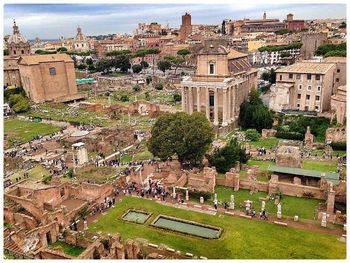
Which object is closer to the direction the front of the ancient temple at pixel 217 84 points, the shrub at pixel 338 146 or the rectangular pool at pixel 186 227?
the rectangular pool

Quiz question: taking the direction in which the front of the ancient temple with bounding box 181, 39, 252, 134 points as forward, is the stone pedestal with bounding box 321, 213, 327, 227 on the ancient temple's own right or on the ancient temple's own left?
on the ancient temple's own left

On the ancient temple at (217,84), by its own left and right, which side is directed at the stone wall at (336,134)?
left

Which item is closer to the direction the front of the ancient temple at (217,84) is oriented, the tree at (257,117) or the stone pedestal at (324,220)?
the stone pedestal

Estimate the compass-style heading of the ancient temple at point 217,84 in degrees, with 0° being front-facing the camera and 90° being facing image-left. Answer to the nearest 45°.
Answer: approximately 45°

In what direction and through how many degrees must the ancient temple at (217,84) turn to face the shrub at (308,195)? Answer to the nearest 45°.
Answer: approximately 45° to its left

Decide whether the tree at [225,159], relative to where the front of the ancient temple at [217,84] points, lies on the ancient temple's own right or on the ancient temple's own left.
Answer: on the ancient temple's own left

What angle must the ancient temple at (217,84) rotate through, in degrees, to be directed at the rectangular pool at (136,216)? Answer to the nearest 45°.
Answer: approximately 45° to its left

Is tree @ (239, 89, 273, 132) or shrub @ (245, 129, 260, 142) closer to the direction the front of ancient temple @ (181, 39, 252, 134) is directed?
the shrub

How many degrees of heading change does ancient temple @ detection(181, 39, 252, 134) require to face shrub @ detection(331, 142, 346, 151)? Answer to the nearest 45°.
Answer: approximately 90° to its left

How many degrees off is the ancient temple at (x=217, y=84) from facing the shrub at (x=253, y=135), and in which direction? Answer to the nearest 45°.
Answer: approximately 90° to its left
